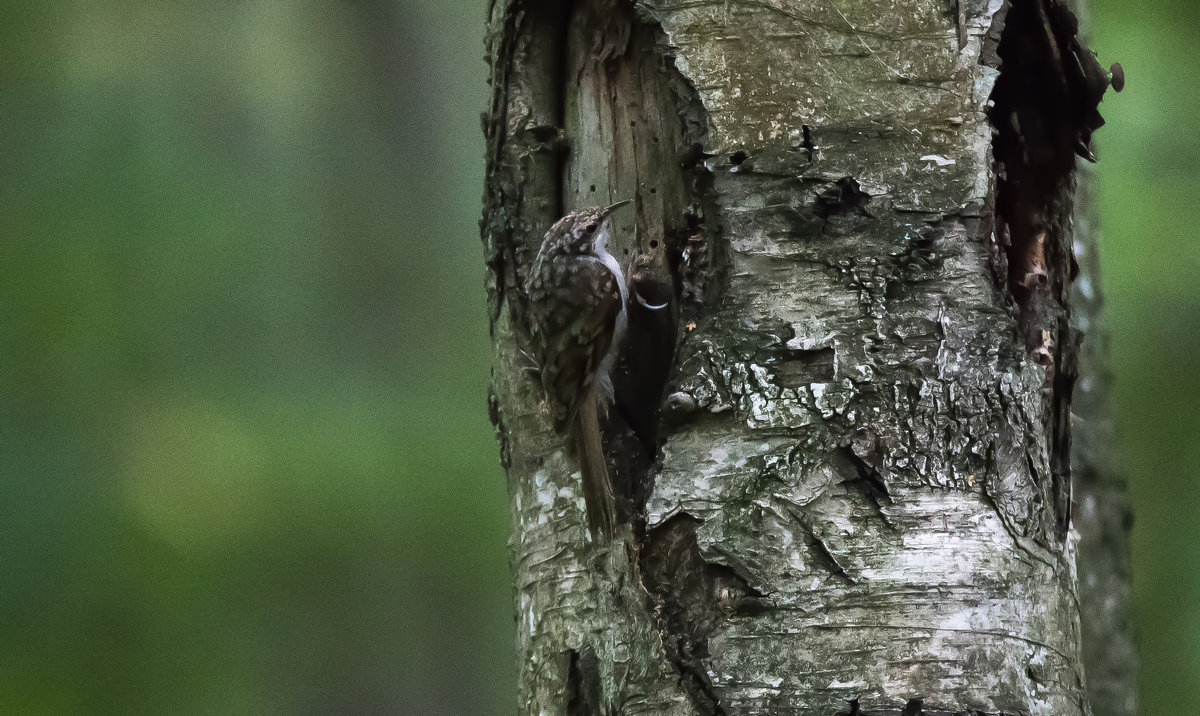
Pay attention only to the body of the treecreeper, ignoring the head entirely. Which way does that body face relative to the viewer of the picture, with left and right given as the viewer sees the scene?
facing away from the viewer and to the right of the viewer
